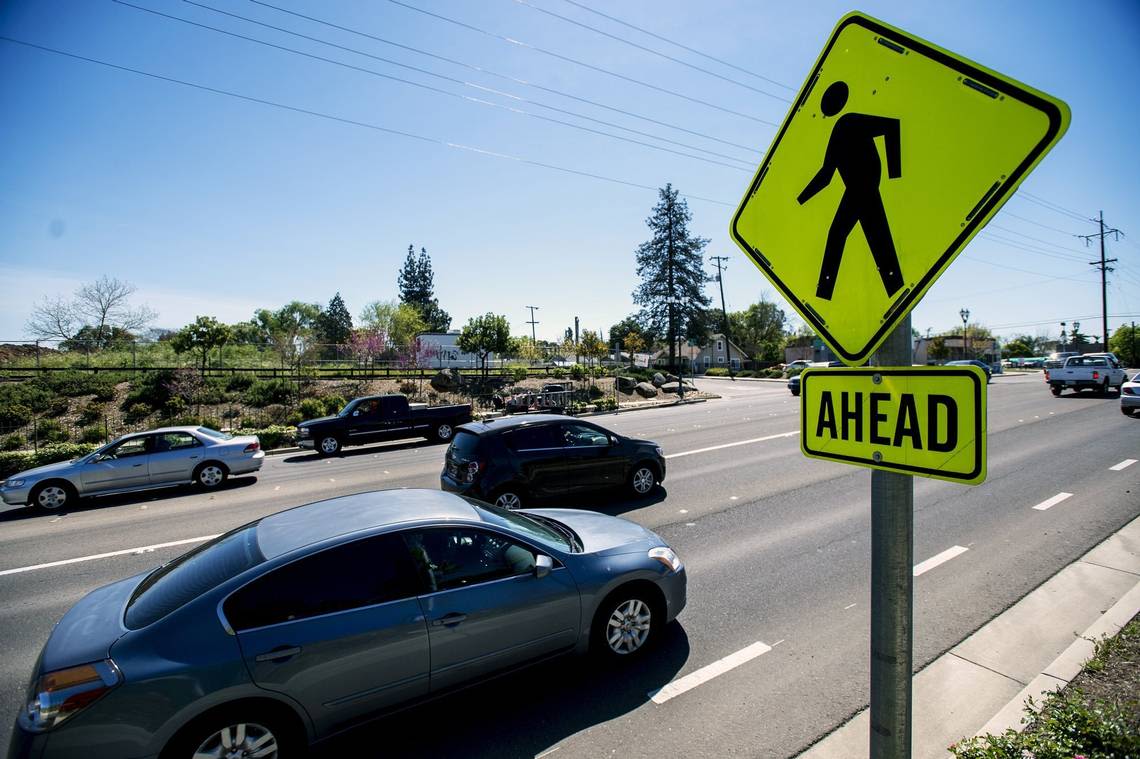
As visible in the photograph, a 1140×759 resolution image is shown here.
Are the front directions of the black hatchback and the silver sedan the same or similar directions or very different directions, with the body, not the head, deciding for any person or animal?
very different directions

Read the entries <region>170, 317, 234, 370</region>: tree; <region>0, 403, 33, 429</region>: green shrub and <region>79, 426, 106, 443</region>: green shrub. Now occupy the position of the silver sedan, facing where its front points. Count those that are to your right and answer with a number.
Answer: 3

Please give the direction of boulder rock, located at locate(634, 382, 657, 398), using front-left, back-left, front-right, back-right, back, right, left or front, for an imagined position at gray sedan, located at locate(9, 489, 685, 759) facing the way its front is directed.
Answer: front

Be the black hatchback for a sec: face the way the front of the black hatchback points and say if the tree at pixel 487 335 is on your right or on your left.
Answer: on your left

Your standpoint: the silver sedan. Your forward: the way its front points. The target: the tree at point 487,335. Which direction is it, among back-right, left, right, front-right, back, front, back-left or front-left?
back-right

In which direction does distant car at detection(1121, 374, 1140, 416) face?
away from the camera

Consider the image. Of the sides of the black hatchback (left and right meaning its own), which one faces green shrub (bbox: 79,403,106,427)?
left

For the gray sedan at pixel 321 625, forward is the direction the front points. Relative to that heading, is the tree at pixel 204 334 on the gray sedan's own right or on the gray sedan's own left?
on the gray sedan's own left

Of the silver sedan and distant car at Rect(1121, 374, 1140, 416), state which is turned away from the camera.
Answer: the distant car

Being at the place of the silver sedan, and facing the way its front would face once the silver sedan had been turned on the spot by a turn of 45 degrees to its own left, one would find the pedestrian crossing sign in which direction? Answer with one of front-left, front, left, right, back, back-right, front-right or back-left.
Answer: front-left

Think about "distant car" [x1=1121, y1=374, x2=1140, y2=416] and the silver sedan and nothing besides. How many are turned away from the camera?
1

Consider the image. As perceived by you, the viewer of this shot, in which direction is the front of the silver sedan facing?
facing to the left of the viewer

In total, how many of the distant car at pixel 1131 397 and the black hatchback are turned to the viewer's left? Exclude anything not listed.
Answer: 0
